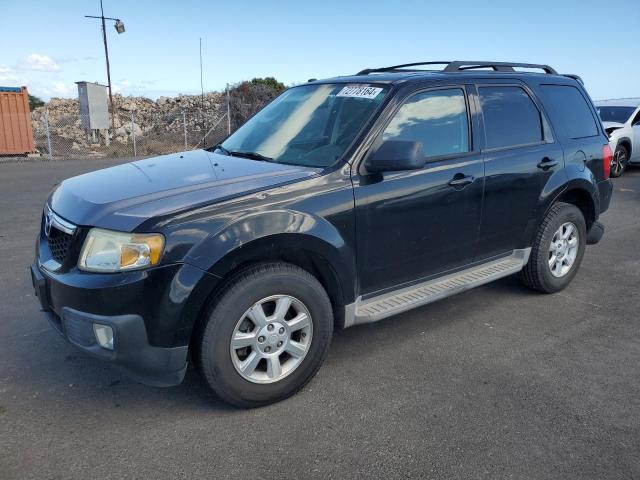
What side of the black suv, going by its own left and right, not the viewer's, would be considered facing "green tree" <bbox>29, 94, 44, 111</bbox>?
right

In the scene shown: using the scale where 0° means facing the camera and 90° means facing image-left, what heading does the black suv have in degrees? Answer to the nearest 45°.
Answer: approximately 45°

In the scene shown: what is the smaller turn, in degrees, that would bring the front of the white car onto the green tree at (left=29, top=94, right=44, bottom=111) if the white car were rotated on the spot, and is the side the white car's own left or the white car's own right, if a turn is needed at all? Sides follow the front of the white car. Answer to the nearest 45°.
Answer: approximately 45° to the white car's own right

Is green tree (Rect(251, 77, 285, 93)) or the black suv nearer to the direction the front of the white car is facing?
the black suv

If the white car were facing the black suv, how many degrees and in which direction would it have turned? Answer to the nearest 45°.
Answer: approximately 45° to its left

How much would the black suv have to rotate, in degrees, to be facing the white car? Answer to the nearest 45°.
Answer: approximately 180°

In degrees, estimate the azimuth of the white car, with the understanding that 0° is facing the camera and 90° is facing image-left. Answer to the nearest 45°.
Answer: approximately 45°
